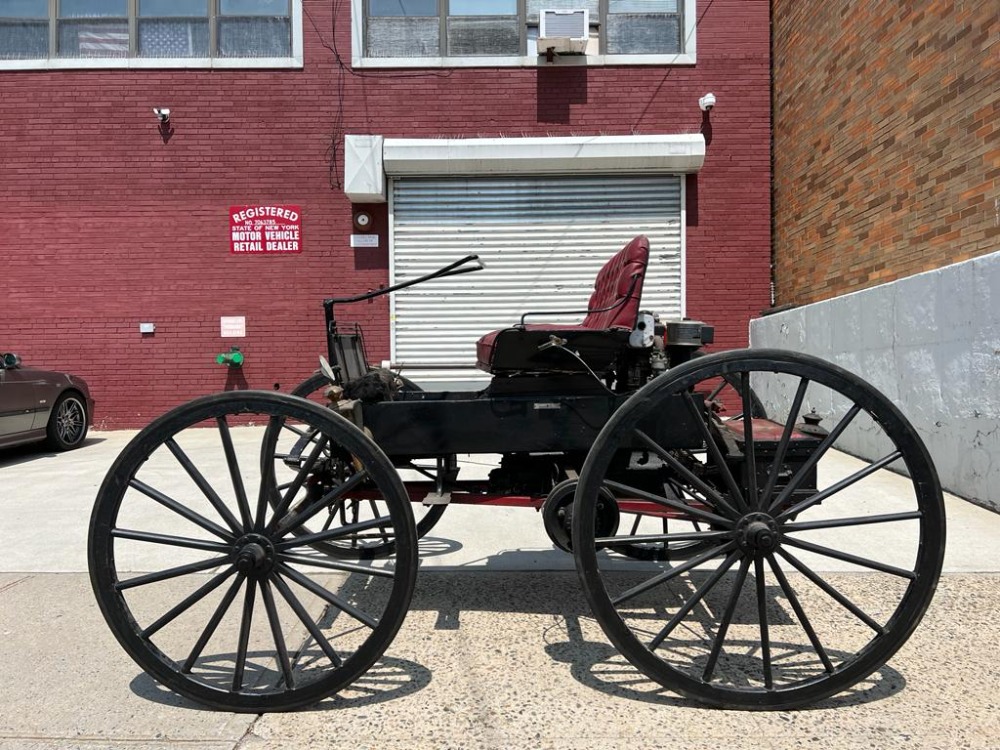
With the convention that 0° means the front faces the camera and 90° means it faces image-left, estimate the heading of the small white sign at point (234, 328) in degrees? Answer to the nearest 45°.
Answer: approximately 0°

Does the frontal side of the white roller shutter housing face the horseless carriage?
yes

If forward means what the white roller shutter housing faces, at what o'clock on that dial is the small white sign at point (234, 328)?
The small white sign is roughly at 3 o'clock from the white roller shutter housing.

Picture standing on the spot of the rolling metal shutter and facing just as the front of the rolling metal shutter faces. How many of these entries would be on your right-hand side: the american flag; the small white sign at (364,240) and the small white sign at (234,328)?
3

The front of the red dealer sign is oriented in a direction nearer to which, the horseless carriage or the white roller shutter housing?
the horseless carriage

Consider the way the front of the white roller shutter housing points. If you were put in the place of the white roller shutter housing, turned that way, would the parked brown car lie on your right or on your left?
on your right

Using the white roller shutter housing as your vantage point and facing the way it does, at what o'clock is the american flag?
The american flag is roughly at 3 o'clock from the white roller shutter housing.

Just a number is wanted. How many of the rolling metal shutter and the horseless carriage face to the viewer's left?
1

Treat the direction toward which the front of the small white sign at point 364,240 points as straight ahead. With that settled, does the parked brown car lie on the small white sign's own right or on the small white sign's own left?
on the small white sign's own right

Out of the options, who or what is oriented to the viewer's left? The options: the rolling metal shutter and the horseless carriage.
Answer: the horseless carriage
